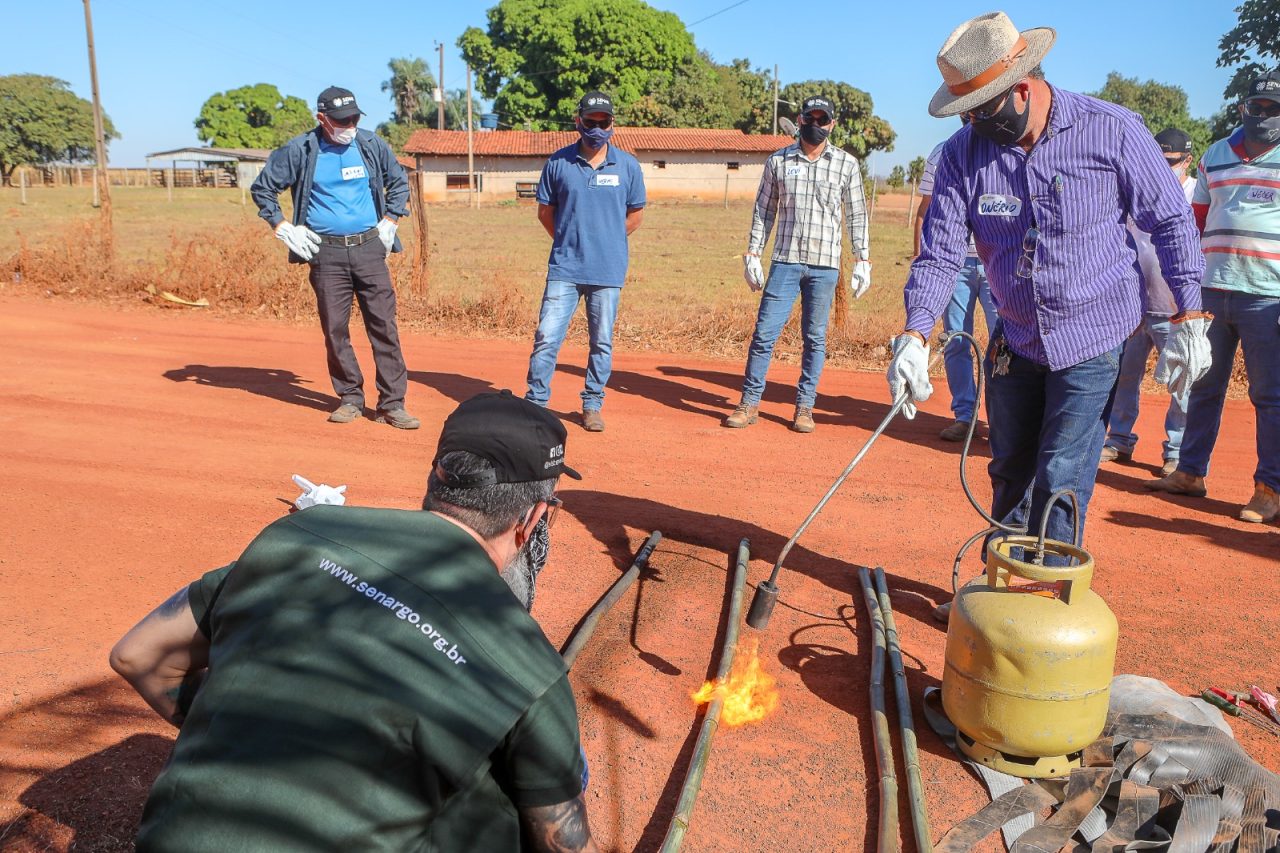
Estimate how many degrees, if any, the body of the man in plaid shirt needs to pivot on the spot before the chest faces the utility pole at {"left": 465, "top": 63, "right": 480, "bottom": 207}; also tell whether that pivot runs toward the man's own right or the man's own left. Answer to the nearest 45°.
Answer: approximately 180°

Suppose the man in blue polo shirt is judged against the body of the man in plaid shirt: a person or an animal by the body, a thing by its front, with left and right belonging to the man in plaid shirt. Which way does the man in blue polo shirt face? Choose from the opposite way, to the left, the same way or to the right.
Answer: the same way

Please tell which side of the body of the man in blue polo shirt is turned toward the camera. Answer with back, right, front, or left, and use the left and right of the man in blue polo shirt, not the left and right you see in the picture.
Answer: front

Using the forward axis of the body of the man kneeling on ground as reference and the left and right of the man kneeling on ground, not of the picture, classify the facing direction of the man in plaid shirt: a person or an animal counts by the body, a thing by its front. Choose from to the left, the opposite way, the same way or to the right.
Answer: the opposite way

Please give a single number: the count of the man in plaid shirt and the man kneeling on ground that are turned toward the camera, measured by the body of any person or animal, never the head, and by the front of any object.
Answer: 1

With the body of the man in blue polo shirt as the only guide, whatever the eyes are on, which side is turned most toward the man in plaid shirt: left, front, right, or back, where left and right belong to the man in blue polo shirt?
left

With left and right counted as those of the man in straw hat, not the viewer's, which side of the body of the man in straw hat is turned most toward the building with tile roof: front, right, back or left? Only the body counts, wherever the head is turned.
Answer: right

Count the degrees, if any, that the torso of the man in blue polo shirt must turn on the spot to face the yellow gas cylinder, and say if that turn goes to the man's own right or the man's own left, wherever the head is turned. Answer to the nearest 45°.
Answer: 0° — they already face it

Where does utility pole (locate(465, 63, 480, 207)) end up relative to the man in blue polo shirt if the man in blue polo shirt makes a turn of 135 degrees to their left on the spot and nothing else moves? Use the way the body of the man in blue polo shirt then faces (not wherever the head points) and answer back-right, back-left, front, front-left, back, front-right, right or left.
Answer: front-left

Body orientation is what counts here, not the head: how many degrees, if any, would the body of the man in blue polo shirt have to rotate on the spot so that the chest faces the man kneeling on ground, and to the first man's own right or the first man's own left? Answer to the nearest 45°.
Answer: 0° — they already face them

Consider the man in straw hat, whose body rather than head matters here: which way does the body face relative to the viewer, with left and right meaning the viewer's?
facing the viewer and to the left of the viewer

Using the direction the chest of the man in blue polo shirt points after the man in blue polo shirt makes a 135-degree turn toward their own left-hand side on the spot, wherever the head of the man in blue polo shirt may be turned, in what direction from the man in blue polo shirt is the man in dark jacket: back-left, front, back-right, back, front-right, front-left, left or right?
back-left

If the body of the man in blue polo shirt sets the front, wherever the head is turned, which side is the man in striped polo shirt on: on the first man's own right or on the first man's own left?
on the first man's own left

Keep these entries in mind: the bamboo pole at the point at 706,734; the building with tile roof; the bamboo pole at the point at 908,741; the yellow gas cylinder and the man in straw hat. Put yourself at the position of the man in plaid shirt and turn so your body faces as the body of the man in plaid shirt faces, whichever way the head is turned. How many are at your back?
1

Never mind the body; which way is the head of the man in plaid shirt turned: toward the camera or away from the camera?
toward the camera

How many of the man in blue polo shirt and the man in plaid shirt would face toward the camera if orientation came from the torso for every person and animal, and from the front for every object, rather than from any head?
2

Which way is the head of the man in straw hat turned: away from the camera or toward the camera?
toward the camera

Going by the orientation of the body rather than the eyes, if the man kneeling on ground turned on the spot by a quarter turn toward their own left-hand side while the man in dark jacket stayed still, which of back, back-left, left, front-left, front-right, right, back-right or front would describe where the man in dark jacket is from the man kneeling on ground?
front-right

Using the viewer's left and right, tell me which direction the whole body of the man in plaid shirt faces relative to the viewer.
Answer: facing the viewer

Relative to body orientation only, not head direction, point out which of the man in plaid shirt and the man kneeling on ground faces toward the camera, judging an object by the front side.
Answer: the man in plaid shirt
